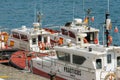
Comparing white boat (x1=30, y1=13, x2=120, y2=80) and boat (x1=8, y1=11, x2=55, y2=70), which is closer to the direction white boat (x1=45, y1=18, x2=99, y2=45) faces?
the boat

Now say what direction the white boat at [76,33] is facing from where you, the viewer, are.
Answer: facing away from the viewer and to the left of the viewer

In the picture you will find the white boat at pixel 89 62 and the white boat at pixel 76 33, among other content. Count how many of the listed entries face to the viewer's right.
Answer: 0

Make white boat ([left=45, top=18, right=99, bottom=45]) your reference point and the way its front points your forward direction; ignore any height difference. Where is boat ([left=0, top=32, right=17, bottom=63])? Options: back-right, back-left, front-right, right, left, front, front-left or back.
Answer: front-left

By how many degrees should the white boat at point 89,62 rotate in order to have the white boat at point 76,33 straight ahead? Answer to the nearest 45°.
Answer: approximately 45° to its right

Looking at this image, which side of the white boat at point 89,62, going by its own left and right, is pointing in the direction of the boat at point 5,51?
front

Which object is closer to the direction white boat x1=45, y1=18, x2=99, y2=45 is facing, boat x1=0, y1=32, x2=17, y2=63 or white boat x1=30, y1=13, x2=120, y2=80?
the boat

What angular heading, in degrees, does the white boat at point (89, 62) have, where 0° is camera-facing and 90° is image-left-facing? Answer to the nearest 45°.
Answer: approximately 135°
